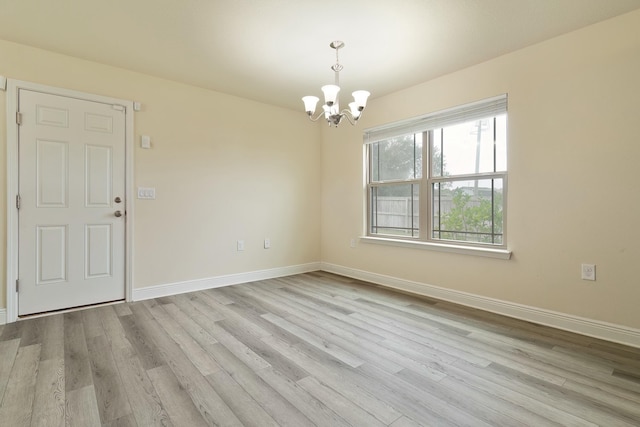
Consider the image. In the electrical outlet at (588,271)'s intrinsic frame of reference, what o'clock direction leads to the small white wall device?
The small white wall device is roughly at 2 o'clock from the electrical outlet.

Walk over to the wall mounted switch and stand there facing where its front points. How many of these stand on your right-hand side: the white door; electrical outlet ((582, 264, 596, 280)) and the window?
1

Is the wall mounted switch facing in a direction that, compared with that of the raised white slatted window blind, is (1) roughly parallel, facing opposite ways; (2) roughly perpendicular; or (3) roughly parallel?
roughly perpendicular

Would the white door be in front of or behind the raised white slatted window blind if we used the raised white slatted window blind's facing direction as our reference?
in front

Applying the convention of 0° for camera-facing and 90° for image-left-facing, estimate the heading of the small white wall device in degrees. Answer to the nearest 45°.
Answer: approximately 0°

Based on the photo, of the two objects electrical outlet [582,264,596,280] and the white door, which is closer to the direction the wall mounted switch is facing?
the electrical outlet

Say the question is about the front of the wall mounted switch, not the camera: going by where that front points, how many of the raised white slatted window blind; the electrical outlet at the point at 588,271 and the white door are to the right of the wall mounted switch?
1

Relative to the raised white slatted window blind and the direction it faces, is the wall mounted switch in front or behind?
in front

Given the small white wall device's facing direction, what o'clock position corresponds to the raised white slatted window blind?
The raised white slatted window blind is roughly at 10 o'clock from the small white wall device.

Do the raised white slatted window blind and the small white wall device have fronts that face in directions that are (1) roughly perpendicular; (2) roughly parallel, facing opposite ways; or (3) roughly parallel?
roughly perpendicular

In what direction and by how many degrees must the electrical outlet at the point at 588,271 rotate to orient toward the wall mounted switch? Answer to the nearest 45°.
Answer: approximately 45° to its right
